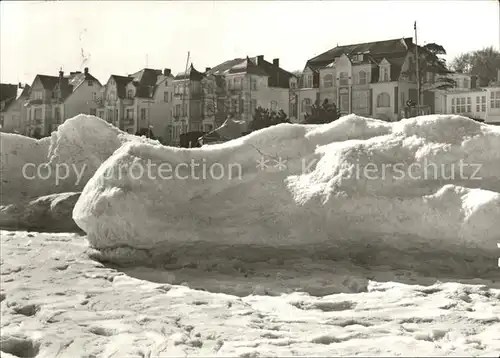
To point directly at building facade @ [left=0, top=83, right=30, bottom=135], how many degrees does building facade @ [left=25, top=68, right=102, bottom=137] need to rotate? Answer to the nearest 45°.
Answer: approximately 90° to its right

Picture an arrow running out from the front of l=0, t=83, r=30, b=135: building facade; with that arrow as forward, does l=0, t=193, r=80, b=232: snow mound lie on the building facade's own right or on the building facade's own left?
on the building facade's own left

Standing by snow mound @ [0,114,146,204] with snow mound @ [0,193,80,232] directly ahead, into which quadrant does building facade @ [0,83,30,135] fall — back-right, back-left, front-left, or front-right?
back-right

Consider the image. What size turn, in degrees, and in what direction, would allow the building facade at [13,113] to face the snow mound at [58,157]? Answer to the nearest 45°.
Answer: approximately 45° to its left

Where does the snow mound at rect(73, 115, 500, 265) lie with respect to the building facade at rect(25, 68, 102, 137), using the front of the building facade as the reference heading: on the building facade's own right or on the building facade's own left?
on the building facade's own left

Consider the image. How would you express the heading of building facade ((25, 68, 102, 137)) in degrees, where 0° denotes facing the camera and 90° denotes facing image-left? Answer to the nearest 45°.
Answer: approximately 45°

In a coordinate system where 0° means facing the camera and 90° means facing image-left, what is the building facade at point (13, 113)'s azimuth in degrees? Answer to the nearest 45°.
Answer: approximately 45°

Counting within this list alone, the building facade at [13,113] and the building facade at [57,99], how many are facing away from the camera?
0
